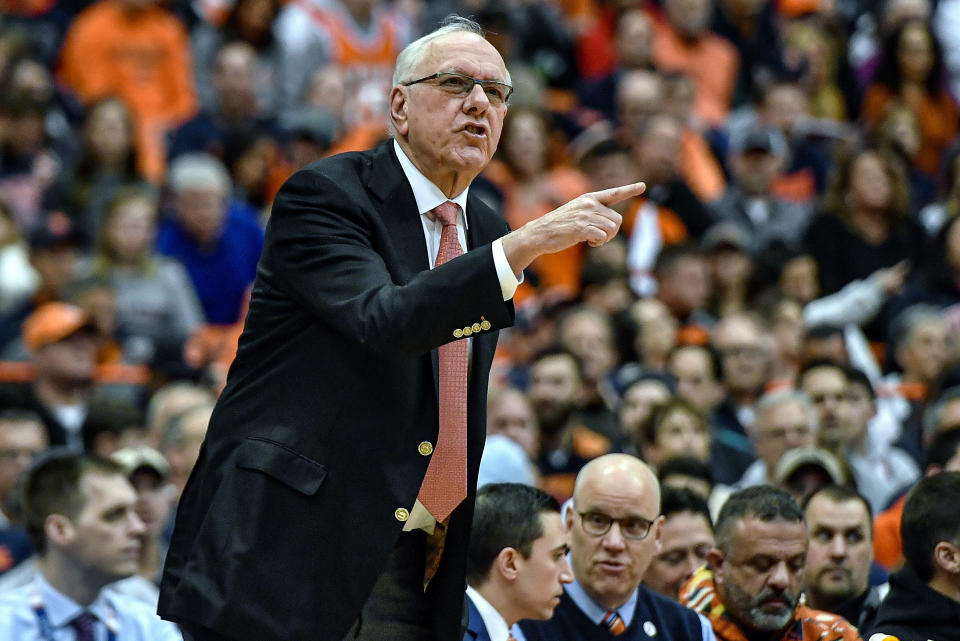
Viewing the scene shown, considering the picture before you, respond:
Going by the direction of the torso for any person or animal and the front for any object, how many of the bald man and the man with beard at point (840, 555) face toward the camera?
2

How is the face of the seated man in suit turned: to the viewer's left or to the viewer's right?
to the viewer's right

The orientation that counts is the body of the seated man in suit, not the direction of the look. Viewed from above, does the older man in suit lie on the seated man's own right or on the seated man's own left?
on the seated man's own right

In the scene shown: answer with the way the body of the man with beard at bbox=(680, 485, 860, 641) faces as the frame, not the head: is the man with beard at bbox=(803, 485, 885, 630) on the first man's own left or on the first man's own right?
on the first man's own left

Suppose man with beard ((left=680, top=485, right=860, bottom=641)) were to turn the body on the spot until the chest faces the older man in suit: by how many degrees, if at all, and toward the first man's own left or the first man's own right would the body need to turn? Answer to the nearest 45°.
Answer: approximately 90° to the first man's own right

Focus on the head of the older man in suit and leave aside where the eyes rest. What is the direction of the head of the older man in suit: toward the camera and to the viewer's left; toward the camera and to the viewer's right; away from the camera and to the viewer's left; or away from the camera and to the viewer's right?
toward the camera and to the viewer's right
